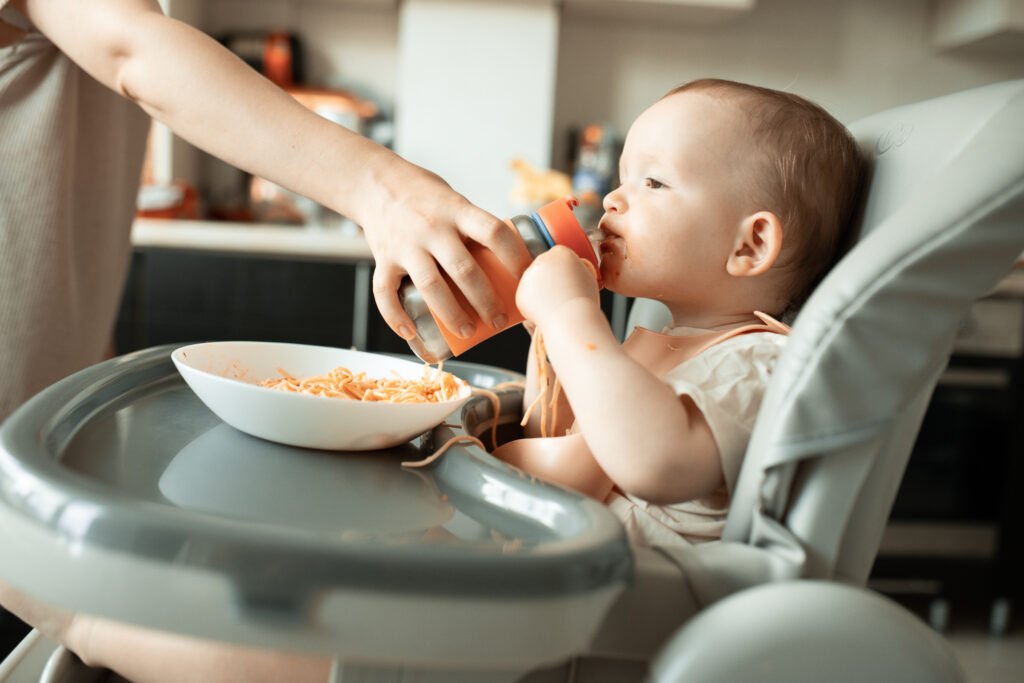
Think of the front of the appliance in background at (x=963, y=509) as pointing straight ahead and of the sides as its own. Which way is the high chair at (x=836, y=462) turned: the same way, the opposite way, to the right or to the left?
to the right

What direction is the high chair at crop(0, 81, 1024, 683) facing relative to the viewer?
to the viewer's left

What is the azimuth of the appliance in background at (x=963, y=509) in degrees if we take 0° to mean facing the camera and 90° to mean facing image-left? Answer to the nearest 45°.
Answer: approximately 0°

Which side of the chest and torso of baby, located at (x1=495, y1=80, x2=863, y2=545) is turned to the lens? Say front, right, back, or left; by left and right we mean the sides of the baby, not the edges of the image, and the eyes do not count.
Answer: left

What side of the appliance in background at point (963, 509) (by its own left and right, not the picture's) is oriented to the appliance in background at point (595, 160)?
right

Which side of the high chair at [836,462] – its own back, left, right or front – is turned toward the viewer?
left

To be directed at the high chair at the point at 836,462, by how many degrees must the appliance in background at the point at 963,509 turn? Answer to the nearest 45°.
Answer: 0° — it already faces it

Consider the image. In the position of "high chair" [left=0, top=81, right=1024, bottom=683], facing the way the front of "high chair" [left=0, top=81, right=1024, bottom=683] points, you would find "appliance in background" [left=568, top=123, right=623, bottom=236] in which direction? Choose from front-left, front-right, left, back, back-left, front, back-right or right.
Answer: right

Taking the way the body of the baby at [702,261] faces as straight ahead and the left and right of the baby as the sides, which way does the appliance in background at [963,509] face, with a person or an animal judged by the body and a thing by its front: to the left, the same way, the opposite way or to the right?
to the left

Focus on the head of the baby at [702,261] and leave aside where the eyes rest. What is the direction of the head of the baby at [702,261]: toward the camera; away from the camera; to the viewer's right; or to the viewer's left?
to the viewer's left

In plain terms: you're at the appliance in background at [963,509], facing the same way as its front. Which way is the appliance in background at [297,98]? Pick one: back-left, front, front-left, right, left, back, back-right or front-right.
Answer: right
